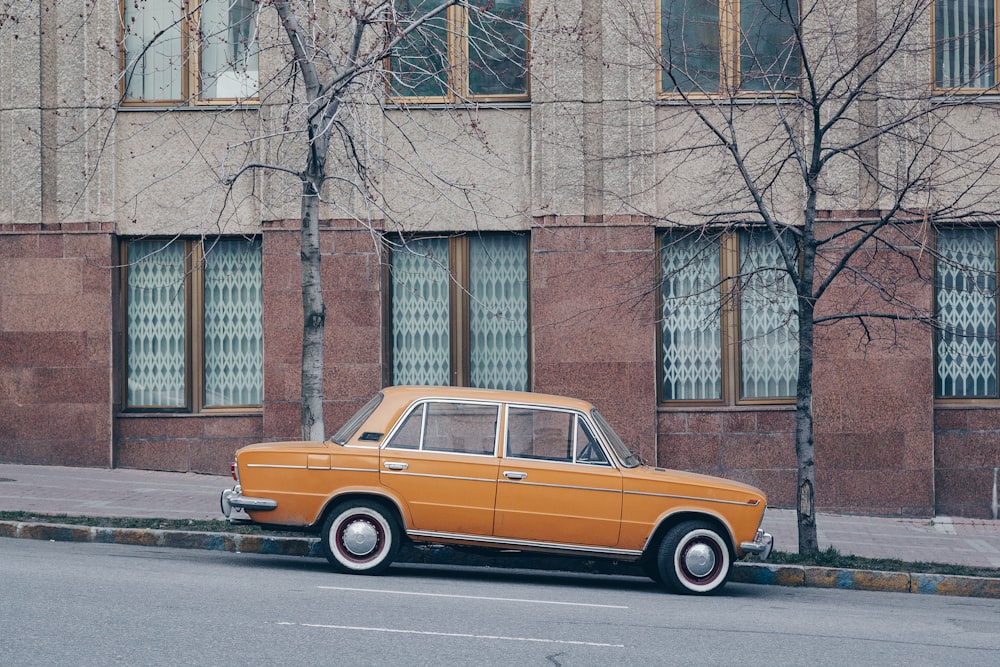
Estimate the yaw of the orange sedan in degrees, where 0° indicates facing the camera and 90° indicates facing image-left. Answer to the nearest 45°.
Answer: approximately 270°

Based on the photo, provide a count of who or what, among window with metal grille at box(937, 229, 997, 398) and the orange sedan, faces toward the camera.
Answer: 1

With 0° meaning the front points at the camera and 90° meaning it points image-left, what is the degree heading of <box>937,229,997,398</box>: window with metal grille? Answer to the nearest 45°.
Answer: approximately 0°

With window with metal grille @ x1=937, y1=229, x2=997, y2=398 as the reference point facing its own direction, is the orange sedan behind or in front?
in front

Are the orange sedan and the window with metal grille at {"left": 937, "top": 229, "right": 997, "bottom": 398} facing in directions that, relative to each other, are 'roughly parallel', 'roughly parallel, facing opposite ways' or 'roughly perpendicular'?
roughly perpendicular
